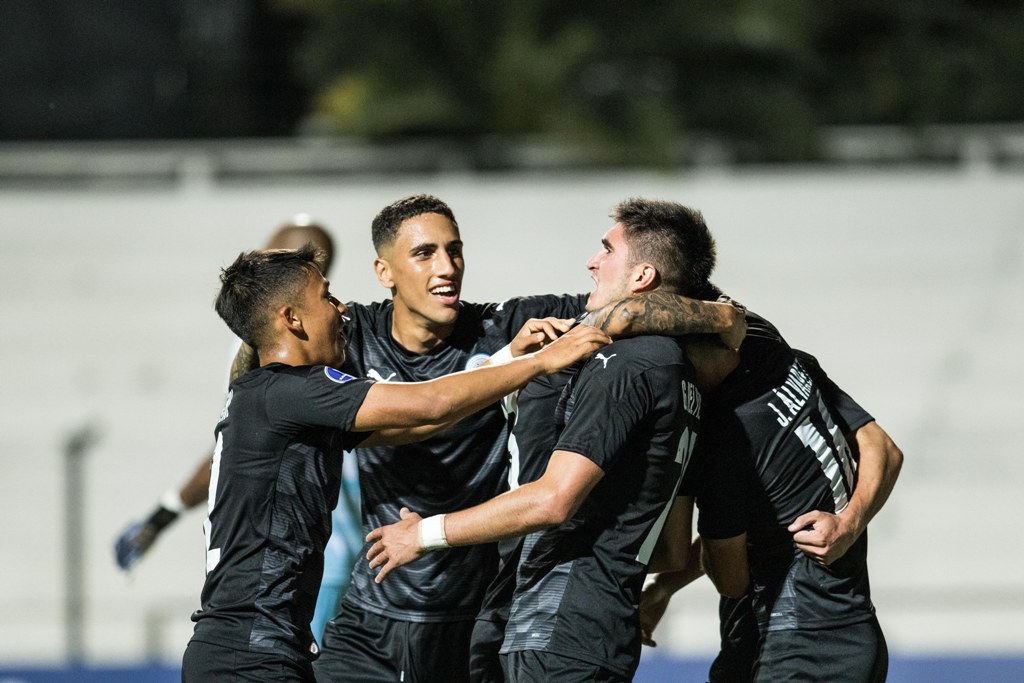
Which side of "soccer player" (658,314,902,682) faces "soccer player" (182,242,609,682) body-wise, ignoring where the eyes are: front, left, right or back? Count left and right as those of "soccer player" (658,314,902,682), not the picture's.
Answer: left

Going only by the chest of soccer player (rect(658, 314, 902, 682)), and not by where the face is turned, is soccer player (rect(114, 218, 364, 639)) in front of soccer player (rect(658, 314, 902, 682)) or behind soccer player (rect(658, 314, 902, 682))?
in front

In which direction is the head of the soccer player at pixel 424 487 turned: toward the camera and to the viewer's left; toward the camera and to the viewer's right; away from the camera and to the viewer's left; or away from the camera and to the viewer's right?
toward the camera and to the viewer's right

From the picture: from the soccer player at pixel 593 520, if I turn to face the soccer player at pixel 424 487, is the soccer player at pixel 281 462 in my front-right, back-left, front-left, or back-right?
front-left

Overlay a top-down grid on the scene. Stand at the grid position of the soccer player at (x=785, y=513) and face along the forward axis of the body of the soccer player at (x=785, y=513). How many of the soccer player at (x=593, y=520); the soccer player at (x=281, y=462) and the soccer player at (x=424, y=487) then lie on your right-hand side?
0

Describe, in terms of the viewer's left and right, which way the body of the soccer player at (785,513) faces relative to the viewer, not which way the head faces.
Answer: facing away from the viewer and to the left of the viewer

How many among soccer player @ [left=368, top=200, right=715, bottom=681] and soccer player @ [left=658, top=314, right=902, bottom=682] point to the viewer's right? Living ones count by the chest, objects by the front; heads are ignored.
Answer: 0

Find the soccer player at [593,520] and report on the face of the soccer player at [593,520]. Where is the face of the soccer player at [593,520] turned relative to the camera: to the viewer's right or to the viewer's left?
to the viewer's left

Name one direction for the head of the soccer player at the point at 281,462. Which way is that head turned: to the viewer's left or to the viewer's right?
to the viewer's right
